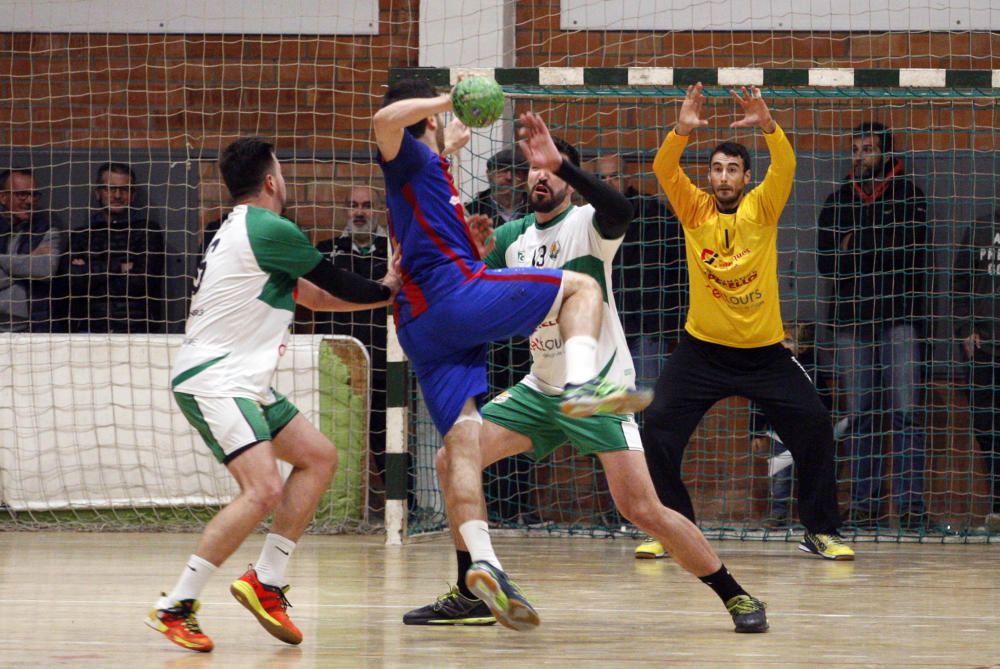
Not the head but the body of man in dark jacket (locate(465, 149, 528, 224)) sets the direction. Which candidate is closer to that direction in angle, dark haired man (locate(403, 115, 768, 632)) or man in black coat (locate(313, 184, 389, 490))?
the dark haired man

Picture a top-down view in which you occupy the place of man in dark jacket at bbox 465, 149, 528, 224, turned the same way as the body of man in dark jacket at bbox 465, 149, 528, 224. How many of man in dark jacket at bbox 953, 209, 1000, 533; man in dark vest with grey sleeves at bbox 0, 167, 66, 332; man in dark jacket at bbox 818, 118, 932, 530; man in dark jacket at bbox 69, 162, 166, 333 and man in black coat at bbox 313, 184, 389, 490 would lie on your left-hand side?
2

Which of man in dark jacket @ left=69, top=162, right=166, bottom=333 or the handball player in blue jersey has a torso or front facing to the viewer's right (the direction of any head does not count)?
the handball player in blue jersey

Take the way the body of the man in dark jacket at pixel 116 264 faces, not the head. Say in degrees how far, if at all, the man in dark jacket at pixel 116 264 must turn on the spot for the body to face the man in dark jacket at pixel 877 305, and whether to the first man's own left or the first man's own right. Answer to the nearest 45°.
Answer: approximately 90° to the first man's own left

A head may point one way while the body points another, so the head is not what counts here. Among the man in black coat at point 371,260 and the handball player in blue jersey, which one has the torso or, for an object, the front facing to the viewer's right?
the handball player in blue jersey

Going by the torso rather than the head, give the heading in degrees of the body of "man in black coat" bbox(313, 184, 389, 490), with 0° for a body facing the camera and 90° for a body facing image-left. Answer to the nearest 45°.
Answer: approximately 0°

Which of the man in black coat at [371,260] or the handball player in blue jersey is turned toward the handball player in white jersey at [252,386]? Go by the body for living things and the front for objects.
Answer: the man in black coat

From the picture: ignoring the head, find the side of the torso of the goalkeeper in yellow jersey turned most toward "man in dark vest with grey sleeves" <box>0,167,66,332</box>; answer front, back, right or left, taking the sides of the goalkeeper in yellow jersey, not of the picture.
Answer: right
